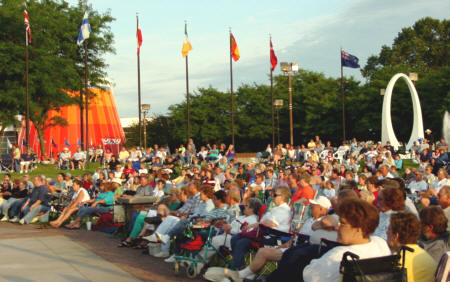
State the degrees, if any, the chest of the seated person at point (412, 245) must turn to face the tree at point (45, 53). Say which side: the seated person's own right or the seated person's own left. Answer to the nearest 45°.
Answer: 0° — they already face it

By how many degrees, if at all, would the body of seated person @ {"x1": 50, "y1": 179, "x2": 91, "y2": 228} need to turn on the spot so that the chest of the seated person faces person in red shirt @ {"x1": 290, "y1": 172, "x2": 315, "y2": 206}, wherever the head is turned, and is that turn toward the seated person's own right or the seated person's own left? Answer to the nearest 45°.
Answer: approximately 135° to the seated person's own left

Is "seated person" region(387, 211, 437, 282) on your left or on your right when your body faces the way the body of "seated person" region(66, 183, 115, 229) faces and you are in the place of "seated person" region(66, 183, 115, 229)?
on your left

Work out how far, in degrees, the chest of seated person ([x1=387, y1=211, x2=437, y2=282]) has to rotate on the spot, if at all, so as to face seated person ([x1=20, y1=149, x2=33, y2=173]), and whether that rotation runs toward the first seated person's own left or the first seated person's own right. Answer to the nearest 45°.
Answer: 0° — they already face them

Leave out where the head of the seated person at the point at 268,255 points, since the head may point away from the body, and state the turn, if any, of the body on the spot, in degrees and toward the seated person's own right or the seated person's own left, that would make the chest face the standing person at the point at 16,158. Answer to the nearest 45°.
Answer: approximately 45° to the seated person's own right

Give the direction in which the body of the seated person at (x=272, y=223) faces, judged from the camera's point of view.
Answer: to the viewer's left

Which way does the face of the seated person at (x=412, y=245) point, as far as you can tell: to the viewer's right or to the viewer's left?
to the viewer's left

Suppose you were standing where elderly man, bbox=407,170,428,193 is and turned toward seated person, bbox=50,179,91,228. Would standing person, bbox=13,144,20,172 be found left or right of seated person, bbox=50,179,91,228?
right

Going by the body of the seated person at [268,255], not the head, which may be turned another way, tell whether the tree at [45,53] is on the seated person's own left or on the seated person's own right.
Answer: on the seated person's own right

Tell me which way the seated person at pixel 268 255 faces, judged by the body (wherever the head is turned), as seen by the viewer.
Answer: to the viewer's left

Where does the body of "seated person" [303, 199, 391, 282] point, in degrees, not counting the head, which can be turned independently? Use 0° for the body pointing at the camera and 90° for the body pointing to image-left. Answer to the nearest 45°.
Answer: approximately 135°
